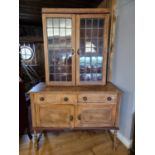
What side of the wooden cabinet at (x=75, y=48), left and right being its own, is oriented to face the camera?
front
